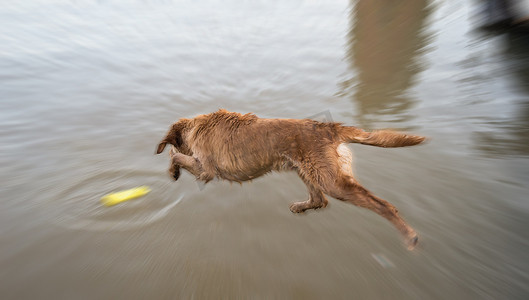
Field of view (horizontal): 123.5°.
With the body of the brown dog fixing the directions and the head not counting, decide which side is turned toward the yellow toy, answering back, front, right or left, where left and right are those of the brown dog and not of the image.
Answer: front

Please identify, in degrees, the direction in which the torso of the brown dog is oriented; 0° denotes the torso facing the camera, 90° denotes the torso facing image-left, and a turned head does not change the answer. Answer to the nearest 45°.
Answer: approximately 90°
